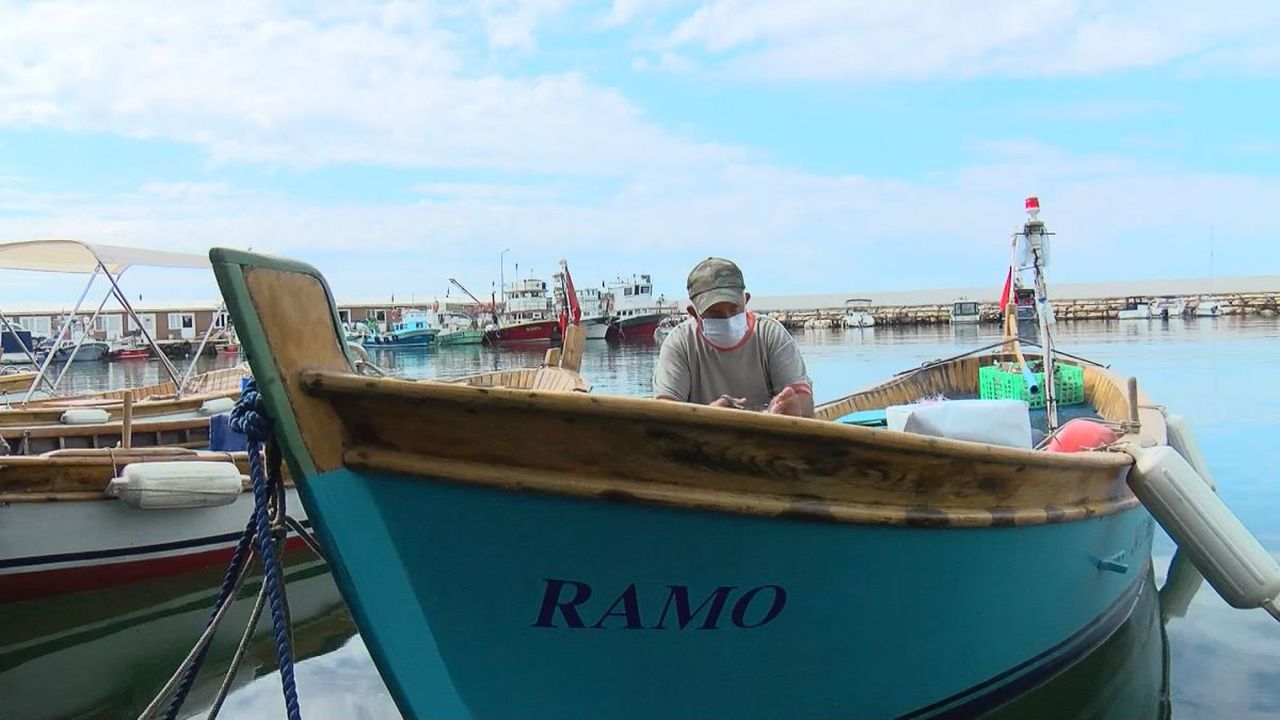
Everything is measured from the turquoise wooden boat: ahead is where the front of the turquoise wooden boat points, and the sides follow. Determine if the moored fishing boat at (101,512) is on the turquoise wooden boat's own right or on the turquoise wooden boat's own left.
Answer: on the turquoise wooden boat's own right

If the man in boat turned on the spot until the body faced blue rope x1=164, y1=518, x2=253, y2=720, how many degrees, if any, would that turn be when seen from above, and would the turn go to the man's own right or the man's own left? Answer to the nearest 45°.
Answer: approximately 45° to the man's own right

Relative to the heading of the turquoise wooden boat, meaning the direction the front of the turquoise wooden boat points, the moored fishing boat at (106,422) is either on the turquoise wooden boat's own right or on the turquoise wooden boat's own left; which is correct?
on the turquoise wooden boat's own right

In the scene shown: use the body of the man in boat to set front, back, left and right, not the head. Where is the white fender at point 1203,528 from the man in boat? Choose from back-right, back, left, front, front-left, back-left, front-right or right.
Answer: left

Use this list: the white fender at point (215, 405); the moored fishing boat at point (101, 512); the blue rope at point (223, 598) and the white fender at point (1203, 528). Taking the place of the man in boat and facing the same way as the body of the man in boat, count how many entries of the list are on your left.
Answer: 1

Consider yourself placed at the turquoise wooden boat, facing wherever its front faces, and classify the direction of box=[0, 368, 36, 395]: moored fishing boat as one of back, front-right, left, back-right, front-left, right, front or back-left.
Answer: right

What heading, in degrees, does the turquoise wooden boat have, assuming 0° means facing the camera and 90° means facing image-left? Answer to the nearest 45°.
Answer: approximately 45°

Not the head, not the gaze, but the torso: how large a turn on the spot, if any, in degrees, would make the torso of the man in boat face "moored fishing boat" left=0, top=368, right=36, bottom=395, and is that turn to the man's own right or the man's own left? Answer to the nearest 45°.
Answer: approximately 135° to the man's own right

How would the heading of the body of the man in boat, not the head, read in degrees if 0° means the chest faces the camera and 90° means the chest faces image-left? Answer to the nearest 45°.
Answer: approximately 0°
